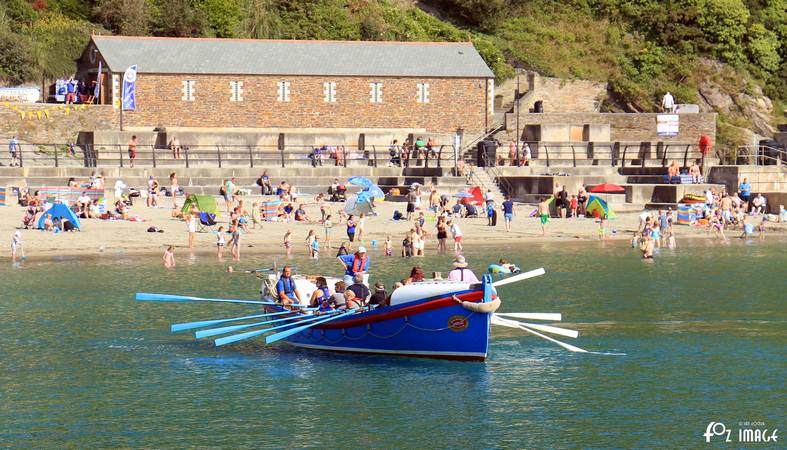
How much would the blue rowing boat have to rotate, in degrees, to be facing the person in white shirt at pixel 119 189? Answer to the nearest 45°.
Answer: approximately 180°

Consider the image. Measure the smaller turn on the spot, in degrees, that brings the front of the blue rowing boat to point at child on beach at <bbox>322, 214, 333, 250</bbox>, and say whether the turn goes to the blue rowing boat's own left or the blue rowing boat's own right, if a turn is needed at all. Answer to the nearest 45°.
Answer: approximately 135° to the blue rowing boat's own left

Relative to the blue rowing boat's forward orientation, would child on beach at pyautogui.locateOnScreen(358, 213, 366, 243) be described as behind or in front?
behind

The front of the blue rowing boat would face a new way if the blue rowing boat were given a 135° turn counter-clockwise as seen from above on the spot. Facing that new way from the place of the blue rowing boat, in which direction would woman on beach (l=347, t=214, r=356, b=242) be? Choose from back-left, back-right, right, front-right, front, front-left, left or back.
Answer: front

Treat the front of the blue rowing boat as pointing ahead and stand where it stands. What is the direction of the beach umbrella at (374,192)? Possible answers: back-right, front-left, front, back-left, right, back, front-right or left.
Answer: back-left

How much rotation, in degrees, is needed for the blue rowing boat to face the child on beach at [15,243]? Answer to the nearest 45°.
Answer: approximately 180°

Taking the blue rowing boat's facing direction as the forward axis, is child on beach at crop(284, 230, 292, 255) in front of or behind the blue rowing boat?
behind

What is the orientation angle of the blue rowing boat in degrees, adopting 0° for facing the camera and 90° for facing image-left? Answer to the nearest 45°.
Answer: approximately 315°
